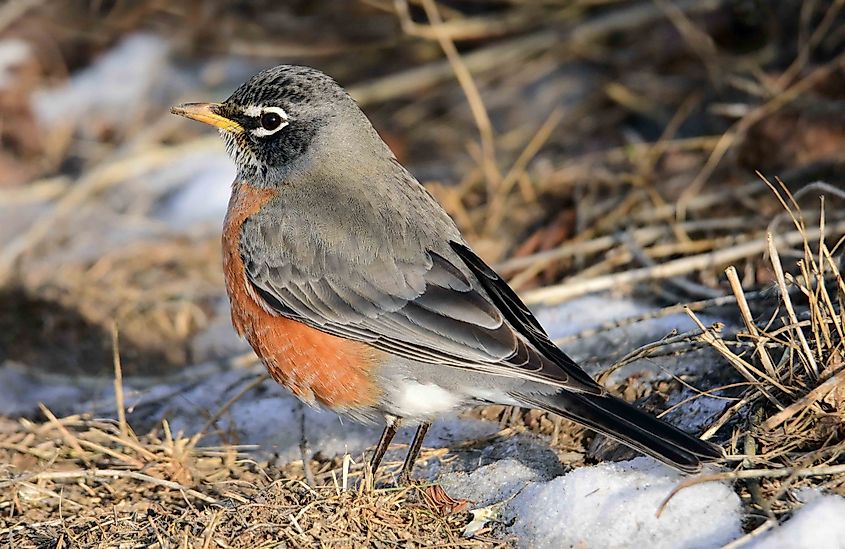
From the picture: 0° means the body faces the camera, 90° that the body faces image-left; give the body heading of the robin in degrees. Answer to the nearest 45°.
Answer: approximately 90°

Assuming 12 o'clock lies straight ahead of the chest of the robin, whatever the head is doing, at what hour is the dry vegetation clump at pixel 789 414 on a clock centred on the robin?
The dry vegetation clump is roughly at 7 o'clock from the robin.
